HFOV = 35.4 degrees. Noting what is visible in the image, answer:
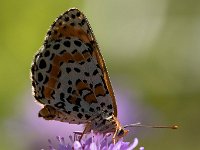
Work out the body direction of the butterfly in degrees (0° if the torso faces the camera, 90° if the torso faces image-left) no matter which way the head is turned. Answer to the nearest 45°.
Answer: approximately 270°
